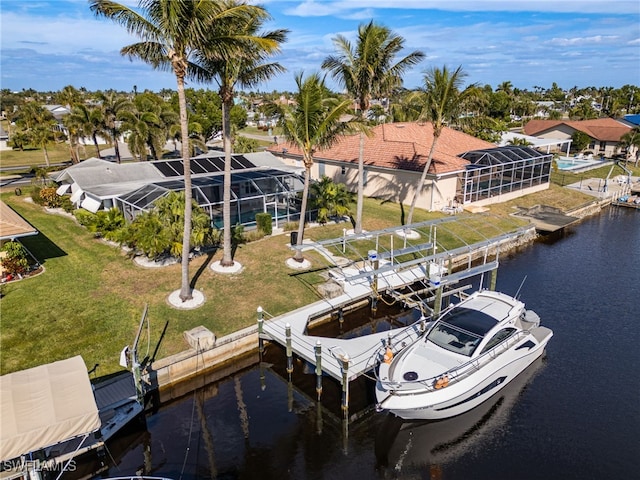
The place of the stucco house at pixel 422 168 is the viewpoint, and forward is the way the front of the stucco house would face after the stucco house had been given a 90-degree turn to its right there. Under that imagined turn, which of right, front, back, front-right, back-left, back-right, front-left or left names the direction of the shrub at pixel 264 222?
back

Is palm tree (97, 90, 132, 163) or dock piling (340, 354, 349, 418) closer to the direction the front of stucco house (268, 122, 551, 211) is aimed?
the palm tree

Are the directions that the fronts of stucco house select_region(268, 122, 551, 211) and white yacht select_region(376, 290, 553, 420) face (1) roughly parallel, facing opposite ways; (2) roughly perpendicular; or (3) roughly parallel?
roughly perpendicular
